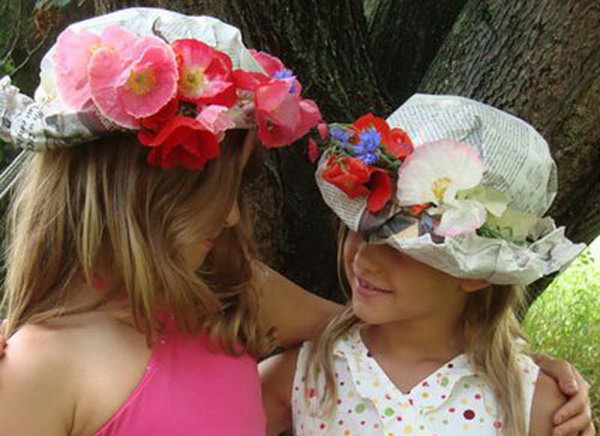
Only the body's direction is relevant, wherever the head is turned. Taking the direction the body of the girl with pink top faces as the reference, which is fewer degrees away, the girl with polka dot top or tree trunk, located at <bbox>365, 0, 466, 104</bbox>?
the girl with polka dot top

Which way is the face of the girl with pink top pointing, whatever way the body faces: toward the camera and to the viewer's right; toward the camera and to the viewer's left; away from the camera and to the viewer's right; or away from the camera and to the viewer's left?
away from the camera and to the viewer's right

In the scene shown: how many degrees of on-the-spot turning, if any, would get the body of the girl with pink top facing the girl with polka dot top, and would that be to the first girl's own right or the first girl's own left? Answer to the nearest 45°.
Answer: approximately 45° to the first girl's own left

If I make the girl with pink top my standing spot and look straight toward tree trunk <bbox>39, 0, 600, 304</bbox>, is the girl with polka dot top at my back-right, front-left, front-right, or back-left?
front-right

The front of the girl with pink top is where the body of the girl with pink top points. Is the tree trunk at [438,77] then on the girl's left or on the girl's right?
on the girl's left

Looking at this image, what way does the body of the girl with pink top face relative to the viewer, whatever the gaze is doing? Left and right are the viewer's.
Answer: facing the viewer and to the right of the viewer

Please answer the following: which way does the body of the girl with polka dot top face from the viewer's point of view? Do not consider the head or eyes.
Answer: toward the camera

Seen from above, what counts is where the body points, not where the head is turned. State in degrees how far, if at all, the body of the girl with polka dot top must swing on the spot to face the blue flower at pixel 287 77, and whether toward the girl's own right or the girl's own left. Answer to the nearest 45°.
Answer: approximately 90° to the girl's own right

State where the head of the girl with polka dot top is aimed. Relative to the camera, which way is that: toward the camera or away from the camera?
toward the camera

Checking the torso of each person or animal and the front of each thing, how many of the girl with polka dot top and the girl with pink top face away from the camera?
0
